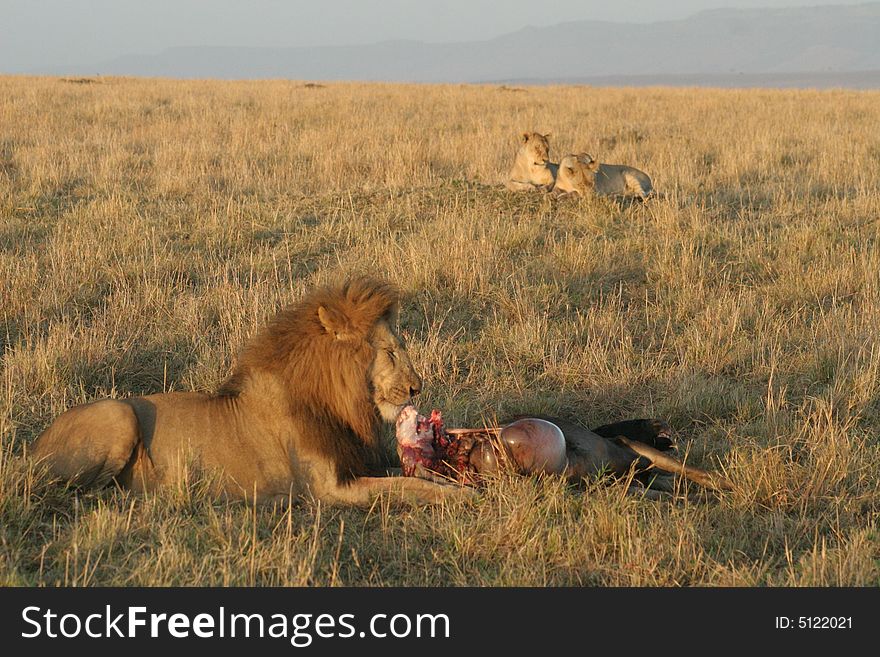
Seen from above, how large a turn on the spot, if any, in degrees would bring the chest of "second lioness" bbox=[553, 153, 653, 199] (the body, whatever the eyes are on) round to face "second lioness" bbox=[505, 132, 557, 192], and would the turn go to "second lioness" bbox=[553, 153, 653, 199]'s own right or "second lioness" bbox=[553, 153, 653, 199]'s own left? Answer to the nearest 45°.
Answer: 0° — it already faces it

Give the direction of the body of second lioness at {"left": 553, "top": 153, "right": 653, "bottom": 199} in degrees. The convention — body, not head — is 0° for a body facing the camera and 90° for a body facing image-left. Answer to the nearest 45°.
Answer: approximately 90°
